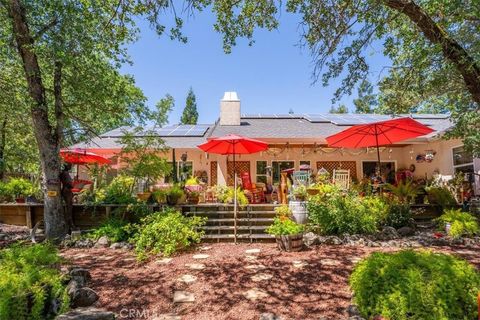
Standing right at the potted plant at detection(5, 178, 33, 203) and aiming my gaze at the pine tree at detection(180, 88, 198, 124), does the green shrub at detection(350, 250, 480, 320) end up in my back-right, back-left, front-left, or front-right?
back-right

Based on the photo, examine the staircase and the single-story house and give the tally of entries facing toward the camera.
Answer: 2

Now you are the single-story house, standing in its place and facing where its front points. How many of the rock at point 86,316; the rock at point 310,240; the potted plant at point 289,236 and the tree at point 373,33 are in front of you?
4

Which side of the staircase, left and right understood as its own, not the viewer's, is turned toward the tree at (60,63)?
right

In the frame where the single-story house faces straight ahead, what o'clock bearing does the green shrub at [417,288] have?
The green shrub is roughly at 12 o'clock from the single-story house.

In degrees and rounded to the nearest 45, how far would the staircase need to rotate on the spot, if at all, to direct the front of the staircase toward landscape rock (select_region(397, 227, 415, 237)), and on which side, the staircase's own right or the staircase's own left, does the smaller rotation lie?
approximately 90° to the staircase's own left
